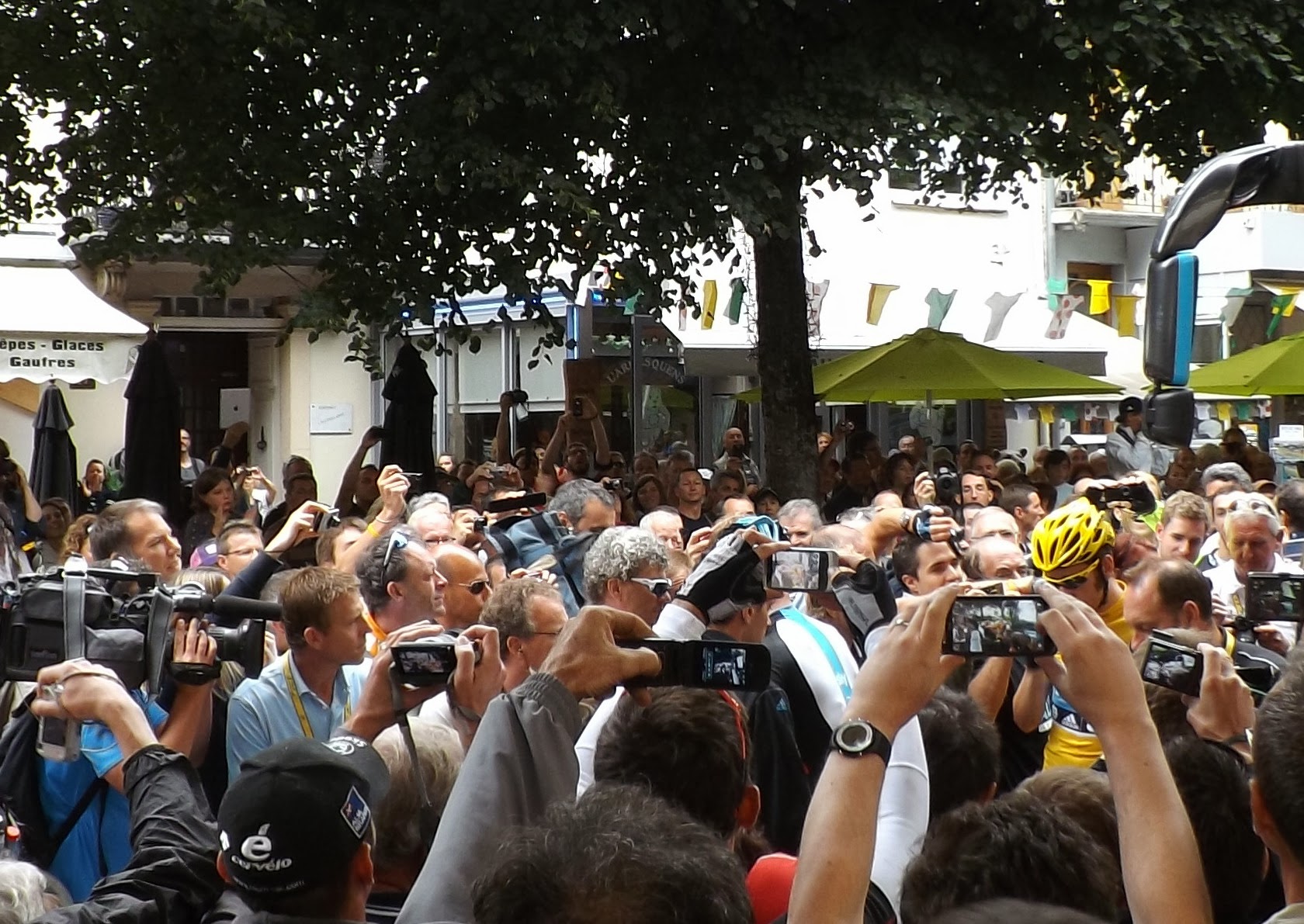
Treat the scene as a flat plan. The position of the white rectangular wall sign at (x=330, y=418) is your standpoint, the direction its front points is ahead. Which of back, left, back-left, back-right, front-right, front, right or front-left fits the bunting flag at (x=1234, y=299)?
left

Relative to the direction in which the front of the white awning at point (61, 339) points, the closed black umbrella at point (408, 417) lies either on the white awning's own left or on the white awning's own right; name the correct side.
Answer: on the white awning's own left

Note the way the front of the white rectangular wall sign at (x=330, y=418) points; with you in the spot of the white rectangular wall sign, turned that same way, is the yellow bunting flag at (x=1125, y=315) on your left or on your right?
on your left

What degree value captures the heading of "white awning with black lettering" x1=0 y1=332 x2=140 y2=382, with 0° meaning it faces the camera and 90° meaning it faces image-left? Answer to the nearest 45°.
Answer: approximately 0°

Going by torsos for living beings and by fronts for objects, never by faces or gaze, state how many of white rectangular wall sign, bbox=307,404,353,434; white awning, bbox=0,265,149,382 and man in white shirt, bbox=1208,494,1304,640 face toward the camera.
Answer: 3

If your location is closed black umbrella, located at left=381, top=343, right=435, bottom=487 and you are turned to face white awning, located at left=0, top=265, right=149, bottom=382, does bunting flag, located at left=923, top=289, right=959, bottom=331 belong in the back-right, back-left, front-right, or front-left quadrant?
back-right

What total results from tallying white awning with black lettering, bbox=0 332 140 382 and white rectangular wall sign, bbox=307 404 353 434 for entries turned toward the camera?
2

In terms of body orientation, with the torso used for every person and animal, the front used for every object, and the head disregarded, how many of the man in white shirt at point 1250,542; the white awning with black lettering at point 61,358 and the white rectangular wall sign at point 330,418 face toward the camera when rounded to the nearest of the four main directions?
3

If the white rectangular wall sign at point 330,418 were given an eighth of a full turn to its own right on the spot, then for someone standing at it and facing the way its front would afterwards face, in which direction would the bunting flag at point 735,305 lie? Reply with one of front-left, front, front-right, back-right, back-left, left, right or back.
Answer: left

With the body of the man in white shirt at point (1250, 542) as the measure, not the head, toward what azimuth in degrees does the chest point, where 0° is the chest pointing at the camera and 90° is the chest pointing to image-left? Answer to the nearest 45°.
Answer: approximately 0°

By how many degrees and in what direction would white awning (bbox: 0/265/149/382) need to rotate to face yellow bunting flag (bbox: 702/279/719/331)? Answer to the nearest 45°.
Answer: approximately 135° to its left
